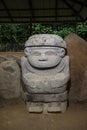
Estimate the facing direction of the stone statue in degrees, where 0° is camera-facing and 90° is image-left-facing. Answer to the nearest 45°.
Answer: approximately 0°

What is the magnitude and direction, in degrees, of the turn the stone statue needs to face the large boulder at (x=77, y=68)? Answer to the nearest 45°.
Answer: approximately 135° to its left

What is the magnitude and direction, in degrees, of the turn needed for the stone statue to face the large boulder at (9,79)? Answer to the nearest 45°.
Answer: approximately 135° to its right

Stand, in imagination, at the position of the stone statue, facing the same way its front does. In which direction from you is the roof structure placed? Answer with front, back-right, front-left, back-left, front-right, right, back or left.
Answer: back
